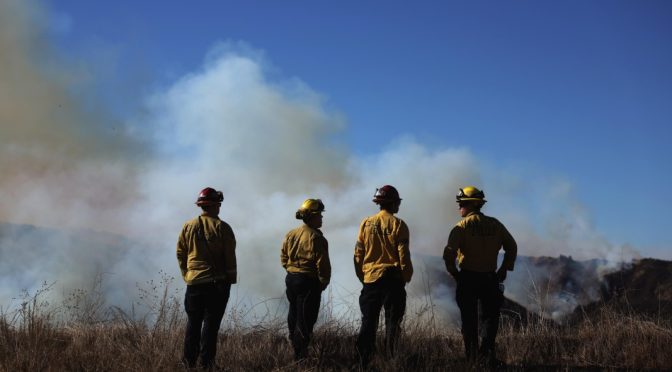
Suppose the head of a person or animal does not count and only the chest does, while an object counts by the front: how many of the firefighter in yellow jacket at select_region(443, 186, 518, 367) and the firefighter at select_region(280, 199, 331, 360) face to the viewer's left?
0

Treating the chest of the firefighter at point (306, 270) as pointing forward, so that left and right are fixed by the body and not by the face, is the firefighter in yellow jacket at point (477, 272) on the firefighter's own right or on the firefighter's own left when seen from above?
on the firefighter's own right

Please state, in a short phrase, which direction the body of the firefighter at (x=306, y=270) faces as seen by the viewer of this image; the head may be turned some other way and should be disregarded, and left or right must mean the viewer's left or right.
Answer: facing away from the viewer and to the right of the viewer

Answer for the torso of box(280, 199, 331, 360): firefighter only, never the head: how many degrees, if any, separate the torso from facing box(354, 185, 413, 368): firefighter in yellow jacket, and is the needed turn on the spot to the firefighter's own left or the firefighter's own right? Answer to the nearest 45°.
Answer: approximately 90° to the firefighter's own right

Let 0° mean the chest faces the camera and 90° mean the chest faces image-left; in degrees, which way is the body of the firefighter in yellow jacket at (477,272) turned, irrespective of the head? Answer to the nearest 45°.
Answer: approximately 180°

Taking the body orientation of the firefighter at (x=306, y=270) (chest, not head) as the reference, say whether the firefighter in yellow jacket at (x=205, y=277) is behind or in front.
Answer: behind

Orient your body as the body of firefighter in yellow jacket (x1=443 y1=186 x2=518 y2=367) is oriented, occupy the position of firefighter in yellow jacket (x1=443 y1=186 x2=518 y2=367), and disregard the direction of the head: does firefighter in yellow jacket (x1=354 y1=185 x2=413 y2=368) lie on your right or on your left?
on your left

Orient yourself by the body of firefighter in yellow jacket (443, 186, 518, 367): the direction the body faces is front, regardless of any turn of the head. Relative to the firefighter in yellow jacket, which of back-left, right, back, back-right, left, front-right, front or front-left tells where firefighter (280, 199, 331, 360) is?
left

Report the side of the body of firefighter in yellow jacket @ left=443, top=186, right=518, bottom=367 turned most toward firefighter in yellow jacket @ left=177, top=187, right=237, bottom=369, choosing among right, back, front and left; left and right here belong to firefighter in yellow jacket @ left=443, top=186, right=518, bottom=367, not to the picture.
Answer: left

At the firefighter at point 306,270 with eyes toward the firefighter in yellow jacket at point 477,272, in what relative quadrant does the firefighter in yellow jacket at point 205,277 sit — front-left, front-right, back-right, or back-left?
back-right
